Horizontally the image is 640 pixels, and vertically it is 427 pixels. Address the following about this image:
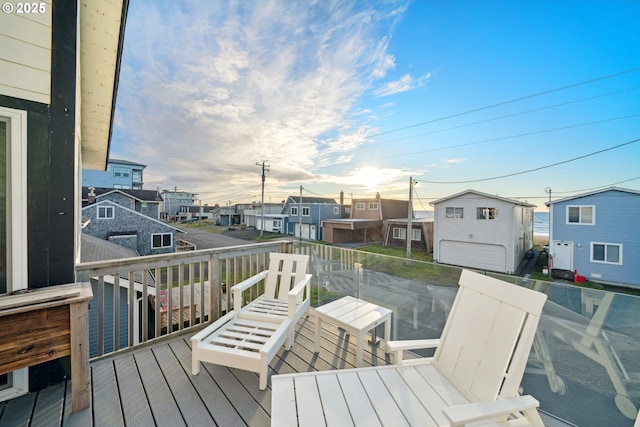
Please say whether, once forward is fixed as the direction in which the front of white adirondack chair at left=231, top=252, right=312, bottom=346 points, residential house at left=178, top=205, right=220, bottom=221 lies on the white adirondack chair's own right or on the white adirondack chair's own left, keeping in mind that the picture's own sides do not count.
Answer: on the white adirondack chair's own right

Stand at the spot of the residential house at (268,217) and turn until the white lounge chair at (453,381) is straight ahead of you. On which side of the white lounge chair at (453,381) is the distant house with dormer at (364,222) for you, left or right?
left

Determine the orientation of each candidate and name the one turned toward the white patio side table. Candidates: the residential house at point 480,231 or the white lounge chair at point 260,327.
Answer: the residential house

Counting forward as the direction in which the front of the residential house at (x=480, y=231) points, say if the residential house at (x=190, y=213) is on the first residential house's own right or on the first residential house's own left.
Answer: on the first residential house's own right

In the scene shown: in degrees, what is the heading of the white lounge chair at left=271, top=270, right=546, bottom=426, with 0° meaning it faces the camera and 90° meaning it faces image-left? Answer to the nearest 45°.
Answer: approximately 45°

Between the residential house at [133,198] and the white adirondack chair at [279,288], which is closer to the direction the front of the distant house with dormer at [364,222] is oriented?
the white adirondack chair

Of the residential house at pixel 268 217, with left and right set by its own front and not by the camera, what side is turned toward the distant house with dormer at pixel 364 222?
left

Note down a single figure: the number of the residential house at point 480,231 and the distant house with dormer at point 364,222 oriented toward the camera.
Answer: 2

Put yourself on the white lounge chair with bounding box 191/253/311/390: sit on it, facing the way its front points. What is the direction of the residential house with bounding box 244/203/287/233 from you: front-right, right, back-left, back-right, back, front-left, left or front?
back-right

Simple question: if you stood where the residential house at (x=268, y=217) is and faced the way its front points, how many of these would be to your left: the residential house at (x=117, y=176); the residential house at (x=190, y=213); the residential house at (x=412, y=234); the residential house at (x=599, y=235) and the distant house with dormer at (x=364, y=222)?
3

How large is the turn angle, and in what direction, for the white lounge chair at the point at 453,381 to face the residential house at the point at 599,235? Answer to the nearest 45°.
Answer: approximately 180°

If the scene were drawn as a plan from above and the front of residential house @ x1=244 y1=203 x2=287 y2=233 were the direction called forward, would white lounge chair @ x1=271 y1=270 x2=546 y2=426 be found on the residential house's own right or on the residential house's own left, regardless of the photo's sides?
on the residential house's own left

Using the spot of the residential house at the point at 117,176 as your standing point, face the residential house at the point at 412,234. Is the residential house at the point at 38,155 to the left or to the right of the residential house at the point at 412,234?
right

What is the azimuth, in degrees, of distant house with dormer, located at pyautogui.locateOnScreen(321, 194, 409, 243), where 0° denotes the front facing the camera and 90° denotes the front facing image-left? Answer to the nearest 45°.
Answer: approximately 0°
